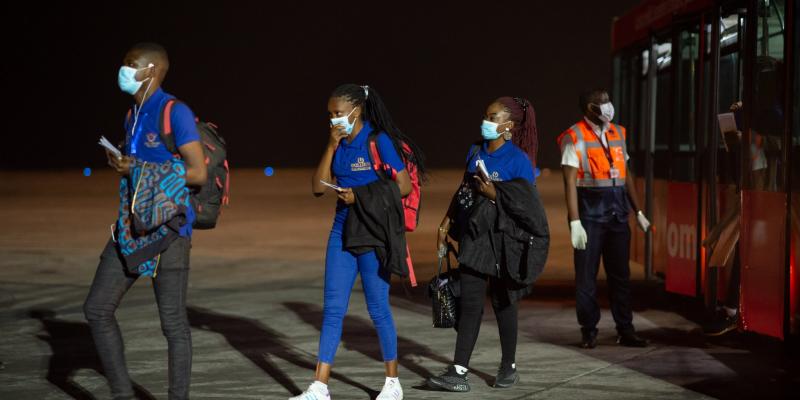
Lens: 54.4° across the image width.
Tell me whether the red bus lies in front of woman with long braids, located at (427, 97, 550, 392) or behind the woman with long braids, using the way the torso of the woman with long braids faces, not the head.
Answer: behind

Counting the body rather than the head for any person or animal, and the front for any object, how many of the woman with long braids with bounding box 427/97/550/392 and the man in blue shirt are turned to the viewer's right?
0

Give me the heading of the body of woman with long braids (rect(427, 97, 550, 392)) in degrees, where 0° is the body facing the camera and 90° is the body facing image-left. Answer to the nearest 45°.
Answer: approximately 45°

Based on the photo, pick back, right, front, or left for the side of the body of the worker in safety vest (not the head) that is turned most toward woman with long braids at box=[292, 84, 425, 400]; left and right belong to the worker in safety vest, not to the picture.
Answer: right

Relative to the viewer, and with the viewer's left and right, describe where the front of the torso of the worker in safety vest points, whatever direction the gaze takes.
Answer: facing the viewer and to the right of the viewer

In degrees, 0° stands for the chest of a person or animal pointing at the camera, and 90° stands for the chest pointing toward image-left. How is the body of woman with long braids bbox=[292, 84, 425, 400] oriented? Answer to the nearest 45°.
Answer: approximately 45°
